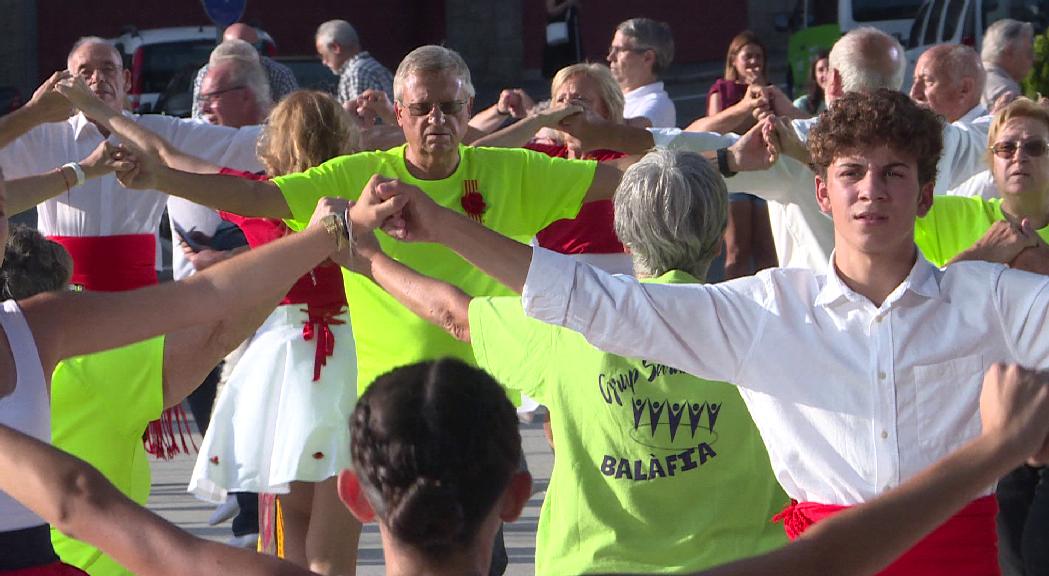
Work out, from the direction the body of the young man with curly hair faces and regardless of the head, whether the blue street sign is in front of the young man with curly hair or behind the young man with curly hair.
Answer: behind

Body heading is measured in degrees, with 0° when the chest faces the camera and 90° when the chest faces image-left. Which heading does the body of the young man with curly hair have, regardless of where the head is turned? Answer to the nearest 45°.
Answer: approximately 0°

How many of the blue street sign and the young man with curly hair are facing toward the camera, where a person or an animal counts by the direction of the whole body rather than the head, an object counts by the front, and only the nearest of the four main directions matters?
2

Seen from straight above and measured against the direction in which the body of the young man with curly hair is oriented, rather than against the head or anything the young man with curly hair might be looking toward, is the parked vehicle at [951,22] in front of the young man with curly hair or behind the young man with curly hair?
behind

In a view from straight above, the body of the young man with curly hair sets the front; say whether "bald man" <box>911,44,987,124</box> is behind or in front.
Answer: behind

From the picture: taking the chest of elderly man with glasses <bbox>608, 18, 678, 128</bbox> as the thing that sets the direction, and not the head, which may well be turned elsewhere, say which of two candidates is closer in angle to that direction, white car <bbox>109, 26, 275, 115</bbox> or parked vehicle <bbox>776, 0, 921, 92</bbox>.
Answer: the white car

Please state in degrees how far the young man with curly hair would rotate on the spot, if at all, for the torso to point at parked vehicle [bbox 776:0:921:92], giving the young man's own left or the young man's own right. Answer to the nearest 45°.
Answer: approximately 180°
